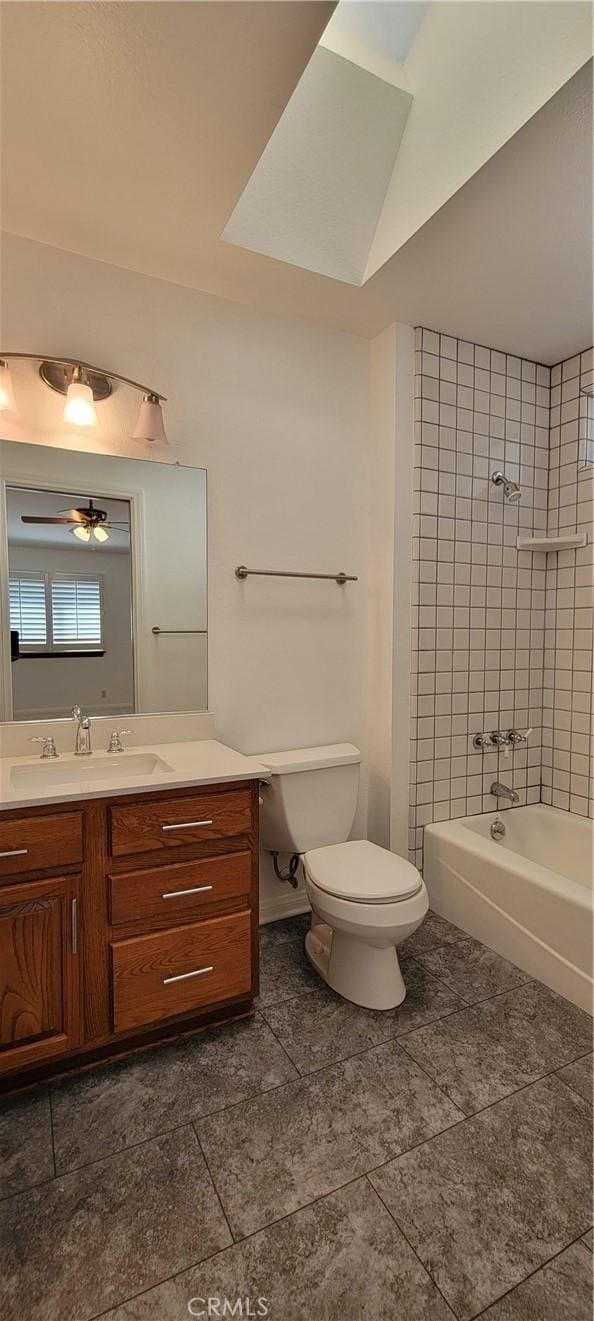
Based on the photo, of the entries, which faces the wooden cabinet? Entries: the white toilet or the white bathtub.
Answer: the white bathtub

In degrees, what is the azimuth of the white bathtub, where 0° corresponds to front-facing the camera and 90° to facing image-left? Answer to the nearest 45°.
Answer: approximately 45°

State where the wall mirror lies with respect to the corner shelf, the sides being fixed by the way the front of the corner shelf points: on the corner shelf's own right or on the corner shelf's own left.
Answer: on the corner shelf's own right

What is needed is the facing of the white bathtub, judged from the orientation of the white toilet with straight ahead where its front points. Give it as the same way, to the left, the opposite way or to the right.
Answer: to the right

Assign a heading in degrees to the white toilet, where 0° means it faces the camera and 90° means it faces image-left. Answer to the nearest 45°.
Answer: approximately 315°

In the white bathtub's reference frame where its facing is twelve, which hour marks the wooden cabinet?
The wooden cabinet is roughly at 12 o'clock from the white bathtub.

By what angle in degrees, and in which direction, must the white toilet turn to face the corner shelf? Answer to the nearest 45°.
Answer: approximately 90° to its left

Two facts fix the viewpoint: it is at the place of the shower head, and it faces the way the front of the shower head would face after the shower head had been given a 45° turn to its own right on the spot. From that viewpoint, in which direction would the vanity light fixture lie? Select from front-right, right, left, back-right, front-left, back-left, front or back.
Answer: front-right

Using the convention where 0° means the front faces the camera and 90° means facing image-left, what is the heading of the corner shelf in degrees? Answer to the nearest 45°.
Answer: approximately 0°
